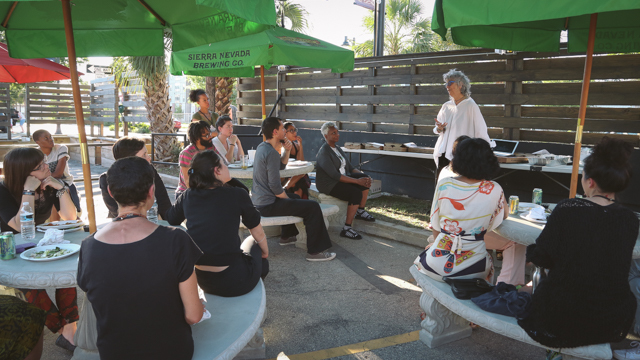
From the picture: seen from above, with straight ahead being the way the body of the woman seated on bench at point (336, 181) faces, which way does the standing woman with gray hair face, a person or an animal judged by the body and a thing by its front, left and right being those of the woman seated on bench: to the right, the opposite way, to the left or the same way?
to the right

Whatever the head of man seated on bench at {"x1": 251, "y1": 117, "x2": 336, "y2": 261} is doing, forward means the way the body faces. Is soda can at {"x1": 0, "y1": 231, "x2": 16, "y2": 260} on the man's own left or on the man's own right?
on the man's own right

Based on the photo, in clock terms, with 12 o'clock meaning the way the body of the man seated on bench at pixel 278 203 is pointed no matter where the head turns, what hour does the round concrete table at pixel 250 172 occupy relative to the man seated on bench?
The round concrete table is roughly at 8 o'clock from the man seated on bench.

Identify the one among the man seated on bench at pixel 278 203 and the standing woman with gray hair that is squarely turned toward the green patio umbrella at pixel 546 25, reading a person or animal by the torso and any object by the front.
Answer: the man seated on bench

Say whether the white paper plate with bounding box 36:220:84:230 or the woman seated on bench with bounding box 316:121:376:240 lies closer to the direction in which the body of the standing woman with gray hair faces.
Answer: the white paper plate

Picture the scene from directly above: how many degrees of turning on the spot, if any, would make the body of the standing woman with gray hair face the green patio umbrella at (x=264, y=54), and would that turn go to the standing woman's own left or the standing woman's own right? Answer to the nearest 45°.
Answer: approximately 45° to the standing woman's own right

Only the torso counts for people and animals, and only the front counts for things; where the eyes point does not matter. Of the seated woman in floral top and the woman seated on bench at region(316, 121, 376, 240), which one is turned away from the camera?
the seated woman in floral top

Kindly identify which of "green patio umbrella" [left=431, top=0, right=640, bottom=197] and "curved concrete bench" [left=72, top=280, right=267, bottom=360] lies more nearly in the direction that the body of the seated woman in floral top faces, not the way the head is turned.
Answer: the green patio umbrella

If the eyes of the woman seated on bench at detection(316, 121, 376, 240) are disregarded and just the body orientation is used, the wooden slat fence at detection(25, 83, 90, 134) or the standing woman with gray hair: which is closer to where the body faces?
the standing woman with gray hair

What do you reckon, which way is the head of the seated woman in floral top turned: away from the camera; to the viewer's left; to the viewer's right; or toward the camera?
away from the camera

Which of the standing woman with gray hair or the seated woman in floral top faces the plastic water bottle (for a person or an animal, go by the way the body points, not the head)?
the standing woman with gray hair

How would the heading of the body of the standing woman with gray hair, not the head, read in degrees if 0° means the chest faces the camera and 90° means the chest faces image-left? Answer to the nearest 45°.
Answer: approximately 45°

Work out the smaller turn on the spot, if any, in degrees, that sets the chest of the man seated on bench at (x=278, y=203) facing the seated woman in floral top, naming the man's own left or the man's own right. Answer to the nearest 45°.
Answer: approximately 45° to the man's own right

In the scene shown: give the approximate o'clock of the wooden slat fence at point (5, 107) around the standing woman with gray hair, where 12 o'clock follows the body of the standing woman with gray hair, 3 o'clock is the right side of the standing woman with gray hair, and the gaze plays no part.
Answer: The wooden slat fence is roughly at 2 o'clock from the standing woman with gray hair.

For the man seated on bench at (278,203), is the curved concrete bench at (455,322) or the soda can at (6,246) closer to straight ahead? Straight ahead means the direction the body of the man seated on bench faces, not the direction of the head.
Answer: the curved concrete bench

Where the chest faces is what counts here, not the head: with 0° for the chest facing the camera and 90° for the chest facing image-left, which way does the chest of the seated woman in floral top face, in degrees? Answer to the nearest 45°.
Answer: approximately 180°
